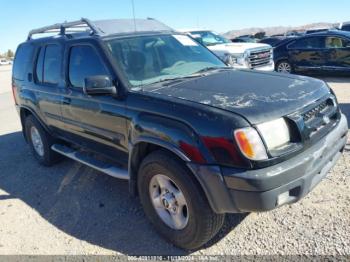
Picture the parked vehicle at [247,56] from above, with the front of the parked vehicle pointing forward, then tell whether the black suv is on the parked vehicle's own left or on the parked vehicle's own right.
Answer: on the parked vehicle's own right

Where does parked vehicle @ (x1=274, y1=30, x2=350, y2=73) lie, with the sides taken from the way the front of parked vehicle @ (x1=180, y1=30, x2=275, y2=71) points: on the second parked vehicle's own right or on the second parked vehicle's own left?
on the second parked vehicle's own left

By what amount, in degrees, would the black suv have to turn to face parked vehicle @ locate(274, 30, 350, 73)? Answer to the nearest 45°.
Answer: approximately 90° to its left

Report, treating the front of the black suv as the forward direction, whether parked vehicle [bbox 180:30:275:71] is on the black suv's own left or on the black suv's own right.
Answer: on the black suv's own left

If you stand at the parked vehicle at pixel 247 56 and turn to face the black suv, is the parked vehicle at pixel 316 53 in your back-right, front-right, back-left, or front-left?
back-left

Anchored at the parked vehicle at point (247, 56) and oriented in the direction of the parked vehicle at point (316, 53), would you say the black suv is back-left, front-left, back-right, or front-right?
back-right

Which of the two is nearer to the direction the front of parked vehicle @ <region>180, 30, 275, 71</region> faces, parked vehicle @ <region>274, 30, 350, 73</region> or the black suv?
the black suv

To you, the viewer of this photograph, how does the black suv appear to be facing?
facing the viewer and to the right of the viewer
